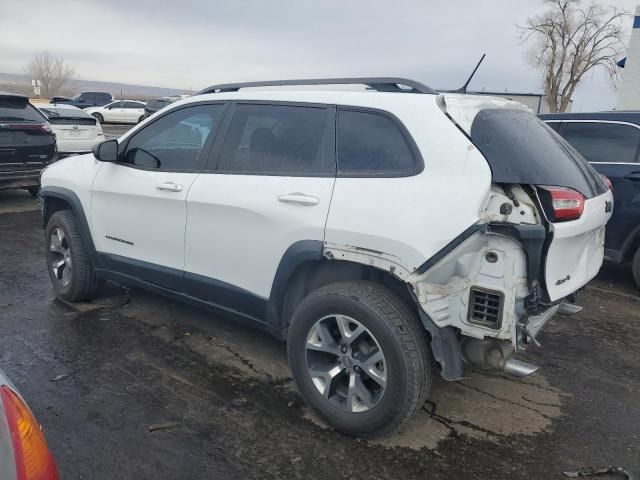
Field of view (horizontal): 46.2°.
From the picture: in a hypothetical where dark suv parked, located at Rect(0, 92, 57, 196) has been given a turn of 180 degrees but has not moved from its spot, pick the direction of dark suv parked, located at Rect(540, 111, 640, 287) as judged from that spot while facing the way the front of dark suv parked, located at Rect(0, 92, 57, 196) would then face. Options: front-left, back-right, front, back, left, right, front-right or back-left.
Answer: front-left

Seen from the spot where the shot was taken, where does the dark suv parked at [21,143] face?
facing away from the viewer

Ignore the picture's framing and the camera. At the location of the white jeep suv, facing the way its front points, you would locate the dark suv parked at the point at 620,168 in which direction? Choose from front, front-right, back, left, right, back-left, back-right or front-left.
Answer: right

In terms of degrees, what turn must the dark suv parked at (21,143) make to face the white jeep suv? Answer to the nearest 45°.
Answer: approximately 180°

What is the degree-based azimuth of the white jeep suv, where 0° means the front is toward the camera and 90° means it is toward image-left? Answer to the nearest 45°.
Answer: approximately 135°

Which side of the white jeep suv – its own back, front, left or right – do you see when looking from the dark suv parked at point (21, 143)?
front
